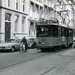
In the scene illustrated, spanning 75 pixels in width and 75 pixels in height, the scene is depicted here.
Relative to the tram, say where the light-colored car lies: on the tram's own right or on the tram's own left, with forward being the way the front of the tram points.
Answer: on the tram's own right

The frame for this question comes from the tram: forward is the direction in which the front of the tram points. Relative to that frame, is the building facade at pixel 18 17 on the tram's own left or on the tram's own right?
on the tram's own right

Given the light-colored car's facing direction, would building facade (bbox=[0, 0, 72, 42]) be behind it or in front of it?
behind

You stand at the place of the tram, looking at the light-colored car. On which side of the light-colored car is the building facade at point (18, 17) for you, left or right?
right

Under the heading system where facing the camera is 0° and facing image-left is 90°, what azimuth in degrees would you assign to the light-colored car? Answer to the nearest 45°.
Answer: approximately 45°

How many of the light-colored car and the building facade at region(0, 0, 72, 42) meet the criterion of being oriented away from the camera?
0

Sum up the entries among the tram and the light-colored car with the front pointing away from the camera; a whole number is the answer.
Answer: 0

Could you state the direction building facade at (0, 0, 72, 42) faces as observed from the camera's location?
facing the viewer and to the right of the viewer

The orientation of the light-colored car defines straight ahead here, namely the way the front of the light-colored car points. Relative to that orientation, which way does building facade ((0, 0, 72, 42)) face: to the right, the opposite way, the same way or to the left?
to the left

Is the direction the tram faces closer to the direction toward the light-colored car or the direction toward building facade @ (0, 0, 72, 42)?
the light-colored car
